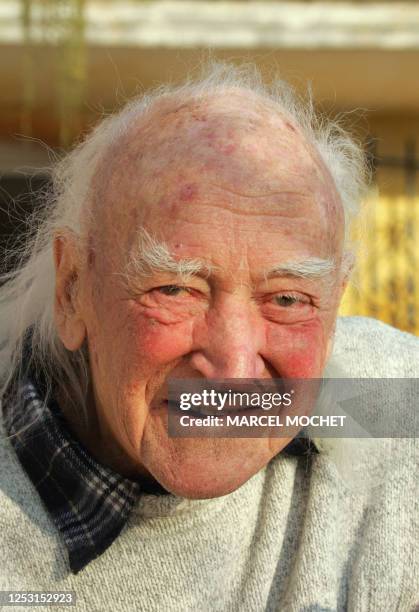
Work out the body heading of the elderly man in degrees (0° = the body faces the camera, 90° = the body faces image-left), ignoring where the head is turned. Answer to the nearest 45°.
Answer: approximately 0°
